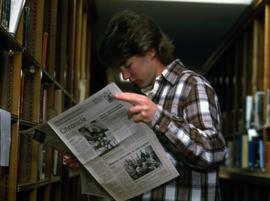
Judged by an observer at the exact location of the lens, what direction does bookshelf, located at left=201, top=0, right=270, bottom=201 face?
facing the viewer and to the left of the viewer

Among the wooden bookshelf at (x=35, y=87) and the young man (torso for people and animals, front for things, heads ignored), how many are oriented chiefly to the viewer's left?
1

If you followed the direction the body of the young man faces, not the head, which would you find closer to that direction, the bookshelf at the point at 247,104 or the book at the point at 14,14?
the book

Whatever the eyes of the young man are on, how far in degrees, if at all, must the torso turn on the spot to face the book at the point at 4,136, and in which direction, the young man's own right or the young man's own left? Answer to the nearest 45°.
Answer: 0° — they already face it

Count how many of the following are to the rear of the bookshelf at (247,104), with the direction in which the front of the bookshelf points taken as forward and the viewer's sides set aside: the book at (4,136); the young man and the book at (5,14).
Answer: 0

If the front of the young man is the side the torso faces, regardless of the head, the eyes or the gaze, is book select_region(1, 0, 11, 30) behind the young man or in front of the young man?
in front

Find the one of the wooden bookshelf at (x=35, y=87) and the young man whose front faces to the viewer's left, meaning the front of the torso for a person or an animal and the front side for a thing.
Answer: the young man

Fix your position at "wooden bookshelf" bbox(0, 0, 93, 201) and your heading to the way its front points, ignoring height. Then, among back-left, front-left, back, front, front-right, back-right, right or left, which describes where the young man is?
front

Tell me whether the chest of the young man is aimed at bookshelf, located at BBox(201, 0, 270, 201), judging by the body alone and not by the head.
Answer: no

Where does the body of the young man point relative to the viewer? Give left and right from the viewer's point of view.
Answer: facing to the left of the viewer

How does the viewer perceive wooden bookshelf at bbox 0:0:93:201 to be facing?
facing the viewer and to the right of the viewer
